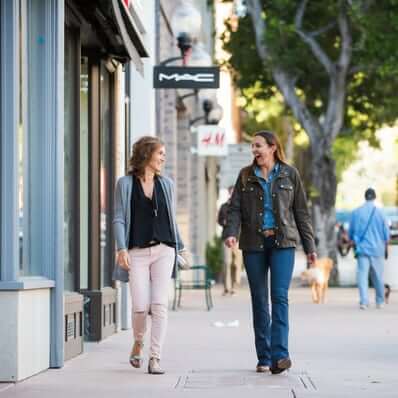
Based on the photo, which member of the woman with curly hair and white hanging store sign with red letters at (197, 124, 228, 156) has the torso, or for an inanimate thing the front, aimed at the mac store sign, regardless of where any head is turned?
the white hanging store sign with red letters

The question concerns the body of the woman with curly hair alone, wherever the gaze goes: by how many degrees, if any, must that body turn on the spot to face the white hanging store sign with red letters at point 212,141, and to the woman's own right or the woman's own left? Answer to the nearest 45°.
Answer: approximately 180°

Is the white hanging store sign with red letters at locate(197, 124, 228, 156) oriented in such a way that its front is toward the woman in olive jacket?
yes

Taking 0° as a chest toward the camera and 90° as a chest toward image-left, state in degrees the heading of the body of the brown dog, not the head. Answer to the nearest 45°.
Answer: approximately 45°

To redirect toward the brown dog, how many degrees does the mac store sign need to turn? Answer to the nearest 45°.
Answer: approximately 135° to its left

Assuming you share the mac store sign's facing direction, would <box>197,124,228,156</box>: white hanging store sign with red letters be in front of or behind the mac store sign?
behind

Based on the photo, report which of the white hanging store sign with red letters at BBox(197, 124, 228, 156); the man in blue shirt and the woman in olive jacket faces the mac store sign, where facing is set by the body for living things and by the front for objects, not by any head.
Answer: the white hanging store sign with red letters

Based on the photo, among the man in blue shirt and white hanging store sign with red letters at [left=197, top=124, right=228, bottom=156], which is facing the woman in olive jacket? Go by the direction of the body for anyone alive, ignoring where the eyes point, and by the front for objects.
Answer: the white hanging store sign with red letters

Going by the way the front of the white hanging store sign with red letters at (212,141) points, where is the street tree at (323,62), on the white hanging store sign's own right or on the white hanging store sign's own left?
on the white hanging store sign's own left
